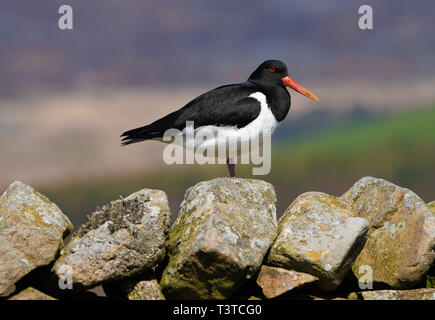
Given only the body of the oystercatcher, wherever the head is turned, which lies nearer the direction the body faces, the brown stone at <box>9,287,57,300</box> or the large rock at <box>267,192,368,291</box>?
the large rock

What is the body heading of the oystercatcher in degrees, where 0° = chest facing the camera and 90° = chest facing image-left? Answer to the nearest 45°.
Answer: approximately 270°

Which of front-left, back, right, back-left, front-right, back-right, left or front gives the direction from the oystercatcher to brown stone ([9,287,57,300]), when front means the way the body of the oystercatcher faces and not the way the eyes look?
back-right

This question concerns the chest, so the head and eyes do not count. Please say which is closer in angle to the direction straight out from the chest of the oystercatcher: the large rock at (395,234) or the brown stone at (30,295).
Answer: the large rock

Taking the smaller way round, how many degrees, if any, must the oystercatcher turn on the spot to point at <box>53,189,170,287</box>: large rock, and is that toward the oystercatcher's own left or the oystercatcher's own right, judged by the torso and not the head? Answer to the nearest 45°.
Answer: approximately 135° to the oystercatcher's own right

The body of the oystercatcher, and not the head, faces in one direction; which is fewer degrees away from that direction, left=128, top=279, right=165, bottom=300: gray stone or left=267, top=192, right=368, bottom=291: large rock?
the large rock
